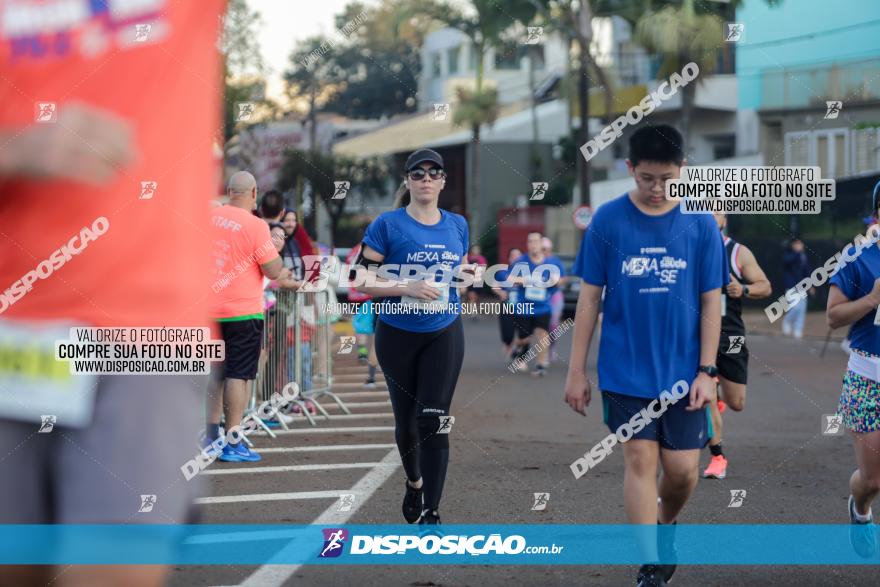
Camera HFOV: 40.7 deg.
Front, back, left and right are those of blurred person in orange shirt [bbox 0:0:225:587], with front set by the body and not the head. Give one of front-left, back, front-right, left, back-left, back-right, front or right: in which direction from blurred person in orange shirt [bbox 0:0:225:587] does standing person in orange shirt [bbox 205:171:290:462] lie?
back

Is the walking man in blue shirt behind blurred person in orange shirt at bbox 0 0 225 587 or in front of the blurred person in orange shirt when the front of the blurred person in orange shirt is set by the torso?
behind

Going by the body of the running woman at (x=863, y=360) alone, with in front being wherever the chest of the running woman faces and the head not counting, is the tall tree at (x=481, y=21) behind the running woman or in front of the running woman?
behind

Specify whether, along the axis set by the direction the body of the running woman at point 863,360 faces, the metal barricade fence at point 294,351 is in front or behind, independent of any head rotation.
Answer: behind

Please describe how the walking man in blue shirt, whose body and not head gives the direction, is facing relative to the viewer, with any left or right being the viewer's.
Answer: facing the viewer

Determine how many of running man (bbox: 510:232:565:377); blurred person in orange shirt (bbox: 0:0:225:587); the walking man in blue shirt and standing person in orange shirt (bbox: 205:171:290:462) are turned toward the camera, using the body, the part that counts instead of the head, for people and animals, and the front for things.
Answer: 3

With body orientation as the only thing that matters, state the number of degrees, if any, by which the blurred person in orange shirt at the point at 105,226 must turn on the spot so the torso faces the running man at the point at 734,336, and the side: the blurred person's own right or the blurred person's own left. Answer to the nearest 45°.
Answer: approximately 135° to the blurred person's own left

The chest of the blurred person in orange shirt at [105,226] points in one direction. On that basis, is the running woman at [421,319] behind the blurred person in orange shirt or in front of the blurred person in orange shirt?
behind

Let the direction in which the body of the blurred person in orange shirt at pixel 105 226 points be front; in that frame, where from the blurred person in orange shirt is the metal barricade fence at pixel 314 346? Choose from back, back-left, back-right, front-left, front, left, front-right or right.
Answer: back

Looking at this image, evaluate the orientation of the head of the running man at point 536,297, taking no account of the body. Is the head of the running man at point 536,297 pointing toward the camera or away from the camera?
toward the camera
